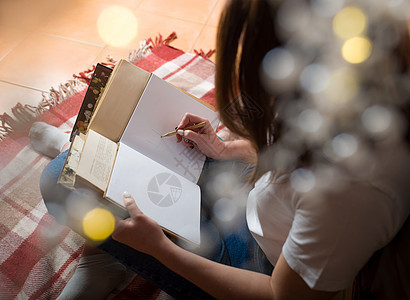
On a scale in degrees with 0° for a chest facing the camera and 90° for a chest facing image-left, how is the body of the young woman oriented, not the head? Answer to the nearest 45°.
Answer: approximately 90°
